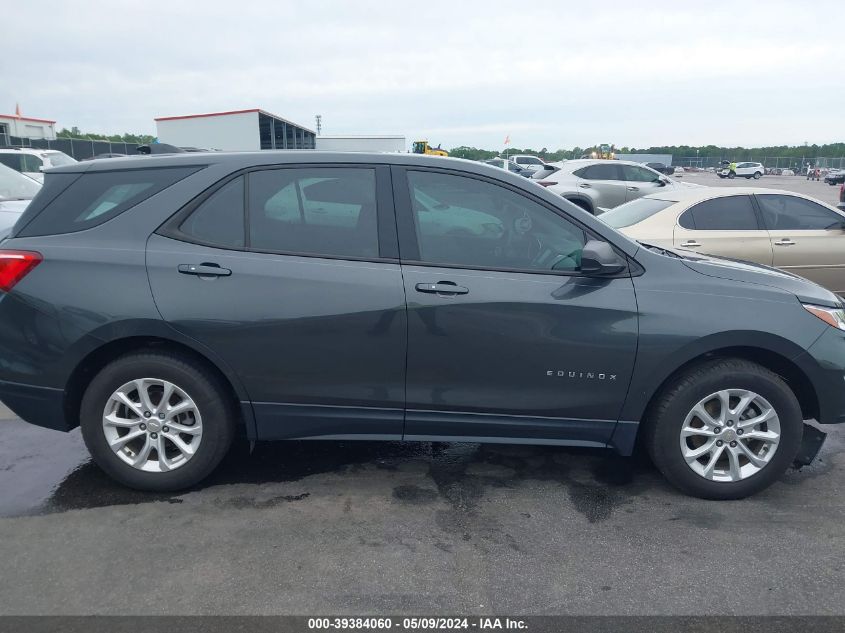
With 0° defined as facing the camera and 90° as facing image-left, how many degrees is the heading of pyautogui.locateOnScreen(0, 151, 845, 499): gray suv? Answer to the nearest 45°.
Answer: approximately 270°

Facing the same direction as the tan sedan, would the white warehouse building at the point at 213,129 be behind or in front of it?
behind

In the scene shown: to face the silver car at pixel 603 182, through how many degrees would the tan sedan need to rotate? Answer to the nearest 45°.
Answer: approximately 90° to its left

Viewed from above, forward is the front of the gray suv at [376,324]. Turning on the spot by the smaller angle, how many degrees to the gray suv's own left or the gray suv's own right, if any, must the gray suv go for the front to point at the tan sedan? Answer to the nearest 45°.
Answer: approximately 45° to the gray suv's own left

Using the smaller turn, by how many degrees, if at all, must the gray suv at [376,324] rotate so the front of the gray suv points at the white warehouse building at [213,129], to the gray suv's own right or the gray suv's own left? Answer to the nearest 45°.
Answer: approximately 90° to the gray suv's own left

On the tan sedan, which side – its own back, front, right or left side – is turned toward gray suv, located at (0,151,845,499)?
right

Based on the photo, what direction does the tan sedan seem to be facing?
to the viewer's right

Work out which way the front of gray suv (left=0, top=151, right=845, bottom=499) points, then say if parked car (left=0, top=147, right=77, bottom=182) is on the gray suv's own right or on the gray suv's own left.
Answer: on the gray suv's own left

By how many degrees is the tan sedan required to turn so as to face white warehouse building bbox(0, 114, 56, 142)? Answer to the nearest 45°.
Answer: approximately 135° to its left
